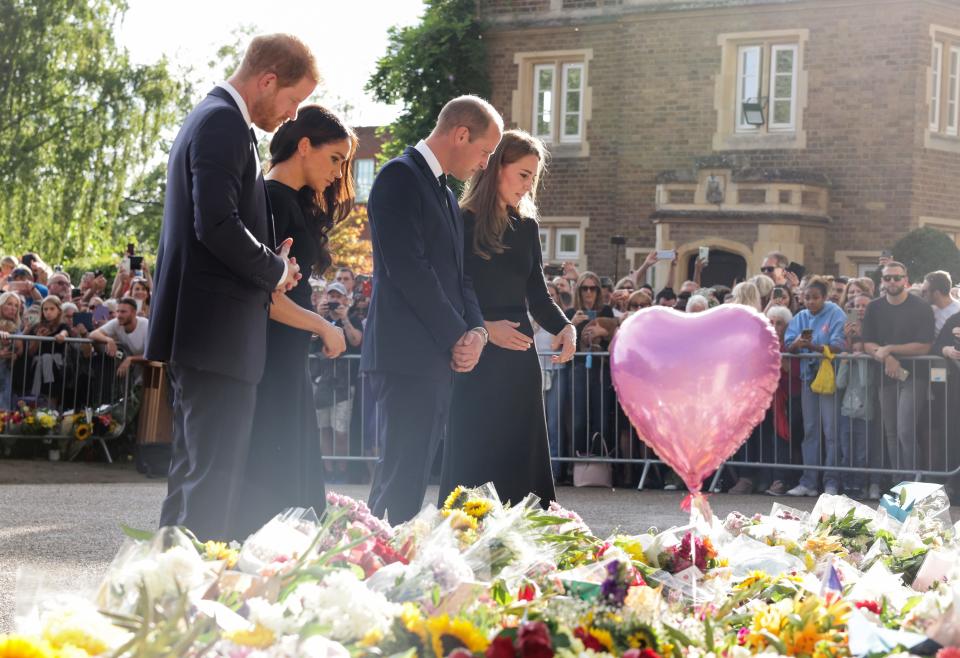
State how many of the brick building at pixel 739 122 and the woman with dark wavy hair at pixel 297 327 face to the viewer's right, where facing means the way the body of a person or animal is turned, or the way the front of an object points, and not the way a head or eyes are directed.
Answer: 1

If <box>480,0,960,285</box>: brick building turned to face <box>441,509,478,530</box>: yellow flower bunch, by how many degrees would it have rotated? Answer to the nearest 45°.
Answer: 0° — it already faces it

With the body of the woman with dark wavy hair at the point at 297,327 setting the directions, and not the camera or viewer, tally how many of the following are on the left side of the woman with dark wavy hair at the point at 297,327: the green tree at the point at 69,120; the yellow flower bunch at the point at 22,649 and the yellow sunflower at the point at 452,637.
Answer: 1

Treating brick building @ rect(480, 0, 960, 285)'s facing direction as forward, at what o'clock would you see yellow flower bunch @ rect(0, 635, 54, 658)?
The yellow flower bunch is roughly at 12 o'clock from the brick building.

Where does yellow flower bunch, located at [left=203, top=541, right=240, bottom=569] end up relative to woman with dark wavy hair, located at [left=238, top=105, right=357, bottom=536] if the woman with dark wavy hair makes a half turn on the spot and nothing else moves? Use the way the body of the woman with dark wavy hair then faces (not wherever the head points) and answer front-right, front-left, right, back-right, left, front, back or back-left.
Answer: left

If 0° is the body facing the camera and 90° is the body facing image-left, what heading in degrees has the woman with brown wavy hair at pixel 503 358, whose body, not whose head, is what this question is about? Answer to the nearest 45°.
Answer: approximately 315°

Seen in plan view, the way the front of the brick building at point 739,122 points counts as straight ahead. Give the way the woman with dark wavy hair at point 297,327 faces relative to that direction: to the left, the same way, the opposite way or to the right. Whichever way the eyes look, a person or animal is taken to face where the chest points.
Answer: to the left

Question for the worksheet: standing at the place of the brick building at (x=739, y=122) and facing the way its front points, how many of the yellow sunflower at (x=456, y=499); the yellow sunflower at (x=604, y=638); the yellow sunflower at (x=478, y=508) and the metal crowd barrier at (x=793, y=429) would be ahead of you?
4

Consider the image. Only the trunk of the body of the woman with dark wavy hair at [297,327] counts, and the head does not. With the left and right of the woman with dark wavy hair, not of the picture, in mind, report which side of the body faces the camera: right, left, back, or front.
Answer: right

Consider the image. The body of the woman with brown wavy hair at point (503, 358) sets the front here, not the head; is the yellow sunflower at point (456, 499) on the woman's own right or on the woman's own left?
on the woman's own right

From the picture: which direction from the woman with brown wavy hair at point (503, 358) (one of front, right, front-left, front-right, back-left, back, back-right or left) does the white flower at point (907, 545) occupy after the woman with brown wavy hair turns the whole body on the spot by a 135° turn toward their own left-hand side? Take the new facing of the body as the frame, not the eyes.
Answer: back-right

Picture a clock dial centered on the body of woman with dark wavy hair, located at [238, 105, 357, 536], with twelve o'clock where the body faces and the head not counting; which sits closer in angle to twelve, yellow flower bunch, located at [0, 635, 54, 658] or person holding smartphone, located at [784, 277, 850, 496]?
the person holding smartphone
